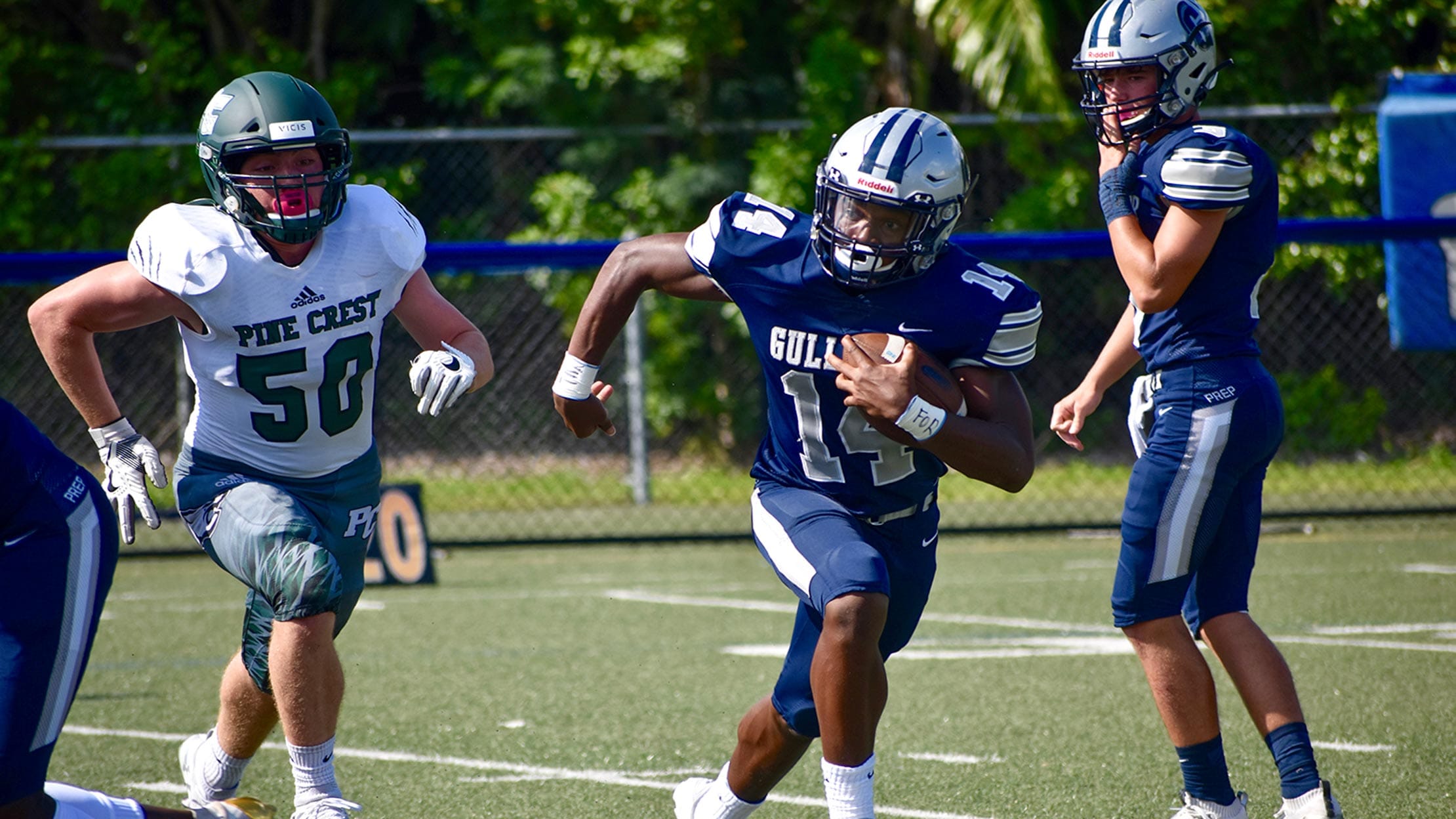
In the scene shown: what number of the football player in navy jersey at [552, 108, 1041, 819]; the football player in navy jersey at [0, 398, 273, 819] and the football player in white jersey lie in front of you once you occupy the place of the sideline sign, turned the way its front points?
3

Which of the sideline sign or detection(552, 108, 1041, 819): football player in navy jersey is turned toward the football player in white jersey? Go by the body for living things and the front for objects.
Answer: the sideline sign

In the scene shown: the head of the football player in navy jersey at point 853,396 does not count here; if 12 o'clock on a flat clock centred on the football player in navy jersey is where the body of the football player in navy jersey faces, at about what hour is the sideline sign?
The sideline sign is roughly at 5 o'clock from the football player in navy jersey.

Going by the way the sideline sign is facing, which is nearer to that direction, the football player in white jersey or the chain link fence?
the football player in white jersey

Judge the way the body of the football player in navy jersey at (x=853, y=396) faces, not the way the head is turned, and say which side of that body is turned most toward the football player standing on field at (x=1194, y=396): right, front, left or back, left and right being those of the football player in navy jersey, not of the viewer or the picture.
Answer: left

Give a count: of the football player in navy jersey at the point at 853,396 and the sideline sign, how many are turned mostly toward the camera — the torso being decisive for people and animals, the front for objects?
2

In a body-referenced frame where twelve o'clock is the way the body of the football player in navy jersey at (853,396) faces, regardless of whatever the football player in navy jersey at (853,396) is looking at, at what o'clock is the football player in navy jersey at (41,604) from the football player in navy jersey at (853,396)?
the football player in navy jersey at (41,604) is roughly at 2 o'clock from the football player in navy jersey at (853,396).

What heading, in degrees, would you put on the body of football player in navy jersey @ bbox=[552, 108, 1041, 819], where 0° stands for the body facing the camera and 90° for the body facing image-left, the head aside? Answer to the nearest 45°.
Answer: approximately 0°

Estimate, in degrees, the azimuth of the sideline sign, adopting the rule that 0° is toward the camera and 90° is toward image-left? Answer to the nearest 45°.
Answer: approximately 0°

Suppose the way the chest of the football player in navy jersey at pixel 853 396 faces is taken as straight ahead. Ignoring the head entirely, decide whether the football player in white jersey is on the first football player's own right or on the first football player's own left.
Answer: on the first football player's own right
